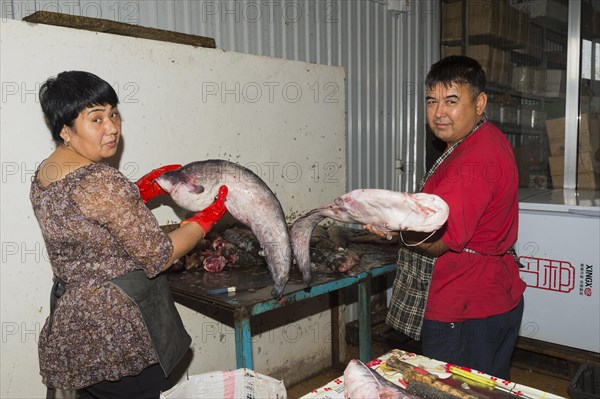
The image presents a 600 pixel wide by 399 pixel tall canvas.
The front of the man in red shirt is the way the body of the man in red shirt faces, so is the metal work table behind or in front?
in front

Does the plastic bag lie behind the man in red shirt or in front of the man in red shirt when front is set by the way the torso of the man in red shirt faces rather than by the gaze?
in front
